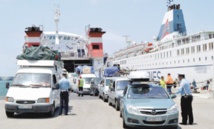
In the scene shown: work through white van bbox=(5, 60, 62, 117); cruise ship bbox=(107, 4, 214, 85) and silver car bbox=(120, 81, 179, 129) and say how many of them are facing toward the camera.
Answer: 2

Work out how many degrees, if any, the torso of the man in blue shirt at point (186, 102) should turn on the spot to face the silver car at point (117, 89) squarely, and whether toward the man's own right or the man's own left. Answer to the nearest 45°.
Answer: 0° — they already face it

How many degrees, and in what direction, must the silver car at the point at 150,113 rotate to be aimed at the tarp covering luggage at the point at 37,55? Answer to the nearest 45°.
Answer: approximately 135° to its right

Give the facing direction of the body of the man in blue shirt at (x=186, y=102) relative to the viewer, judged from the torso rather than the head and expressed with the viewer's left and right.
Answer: facing away from the viewer and to the left of the viewer

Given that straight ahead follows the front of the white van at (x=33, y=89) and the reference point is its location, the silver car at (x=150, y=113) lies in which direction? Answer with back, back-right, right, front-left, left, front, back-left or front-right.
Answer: front-left

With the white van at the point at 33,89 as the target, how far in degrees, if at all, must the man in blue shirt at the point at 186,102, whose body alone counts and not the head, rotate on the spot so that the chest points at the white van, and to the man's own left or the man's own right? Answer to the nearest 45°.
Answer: approximately 45° to the man's own left

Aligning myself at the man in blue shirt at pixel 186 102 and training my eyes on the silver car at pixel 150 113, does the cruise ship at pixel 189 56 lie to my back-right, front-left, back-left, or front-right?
back-right

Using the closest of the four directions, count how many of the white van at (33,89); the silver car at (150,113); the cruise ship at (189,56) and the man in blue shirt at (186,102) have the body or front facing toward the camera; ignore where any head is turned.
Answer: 2

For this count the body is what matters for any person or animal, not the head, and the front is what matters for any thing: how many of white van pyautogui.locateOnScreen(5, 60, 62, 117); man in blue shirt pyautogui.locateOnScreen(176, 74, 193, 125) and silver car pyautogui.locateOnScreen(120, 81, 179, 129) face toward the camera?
2

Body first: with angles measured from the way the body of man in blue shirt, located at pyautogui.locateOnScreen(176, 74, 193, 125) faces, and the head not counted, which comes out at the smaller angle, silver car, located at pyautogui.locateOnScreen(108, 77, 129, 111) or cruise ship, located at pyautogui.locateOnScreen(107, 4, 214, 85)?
the silver car

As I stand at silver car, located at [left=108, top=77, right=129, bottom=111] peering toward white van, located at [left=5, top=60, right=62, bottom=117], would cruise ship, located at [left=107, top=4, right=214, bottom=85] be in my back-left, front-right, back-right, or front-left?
back-right

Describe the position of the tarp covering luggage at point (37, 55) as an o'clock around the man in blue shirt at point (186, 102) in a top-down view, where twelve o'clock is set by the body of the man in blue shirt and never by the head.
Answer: The tarp covering luggage is roughly at 11 o'clock from the man in blue shirt.

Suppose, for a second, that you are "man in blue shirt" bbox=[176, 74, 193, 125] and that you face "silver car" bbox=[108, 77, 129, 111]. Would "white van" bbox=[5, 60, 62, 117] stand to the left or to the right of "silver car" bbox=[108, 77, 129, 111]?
left
